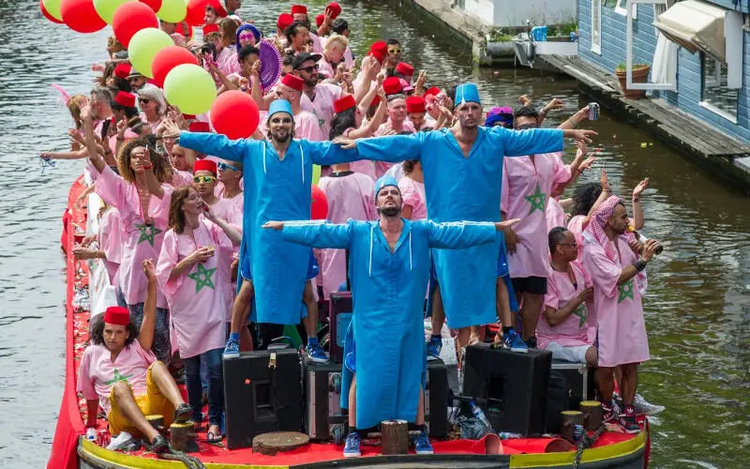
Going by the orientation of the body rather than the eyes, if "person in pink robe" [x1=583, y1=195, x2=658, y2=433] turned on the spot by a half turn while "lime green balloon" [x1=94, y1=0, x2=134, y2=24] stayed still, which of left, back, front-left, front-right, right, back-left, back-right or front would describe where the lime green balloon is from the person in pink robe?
front

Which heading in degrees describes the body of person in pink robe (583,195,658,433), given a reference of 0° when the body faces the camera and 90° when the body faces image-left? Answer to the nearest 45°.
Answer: approximately 315°

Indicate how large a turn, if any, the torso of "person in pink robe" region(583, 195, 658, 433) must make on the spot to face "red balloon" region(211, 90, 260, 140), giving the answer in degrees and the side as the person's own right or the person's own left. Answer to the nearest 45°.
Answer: approximately 135° to the person's own right

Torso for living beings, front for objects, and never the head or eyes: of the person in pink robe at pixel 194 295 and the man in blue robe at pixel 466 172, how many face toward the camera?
2

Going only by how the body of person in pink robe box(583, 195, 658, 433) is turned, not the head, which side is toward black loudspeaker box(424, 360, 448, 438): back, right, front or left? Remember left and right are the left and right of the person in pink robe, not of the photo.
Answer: right

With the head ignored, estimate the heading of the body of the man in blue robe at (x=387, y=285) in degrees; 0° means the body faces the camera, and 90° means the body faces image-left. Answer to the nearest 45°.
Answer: approximately 0°

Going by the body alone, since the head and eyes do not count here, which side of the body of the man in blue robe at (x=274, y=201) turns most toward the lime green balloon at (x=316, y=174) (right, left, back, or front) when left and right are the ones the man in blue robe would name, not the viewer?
back

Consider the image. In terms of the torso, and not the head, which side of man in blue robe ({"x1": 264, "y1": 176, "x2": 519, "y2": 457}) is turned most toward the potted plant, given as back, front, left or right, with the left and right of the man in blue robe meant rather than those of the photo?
back

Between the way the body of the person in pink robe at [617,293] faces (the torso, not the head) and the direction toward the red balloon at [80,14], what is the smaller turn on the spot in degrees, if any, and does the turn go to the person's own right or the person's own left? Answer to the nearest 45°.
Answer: approximately 180°

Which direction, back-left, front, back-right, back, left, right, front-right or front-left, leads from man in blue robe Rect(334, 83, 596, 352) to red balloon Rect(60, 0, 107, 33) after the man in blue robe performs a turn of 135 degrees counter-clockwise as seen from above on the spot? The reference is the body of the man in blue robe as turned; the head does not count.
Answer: left

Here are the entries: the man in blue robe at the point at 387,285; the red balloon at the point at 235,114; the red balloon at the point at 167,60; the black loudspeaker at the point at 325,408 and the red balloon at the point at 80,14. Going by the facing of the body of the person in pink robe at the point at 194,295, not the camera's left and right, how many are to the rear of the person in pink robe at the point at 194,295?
3
